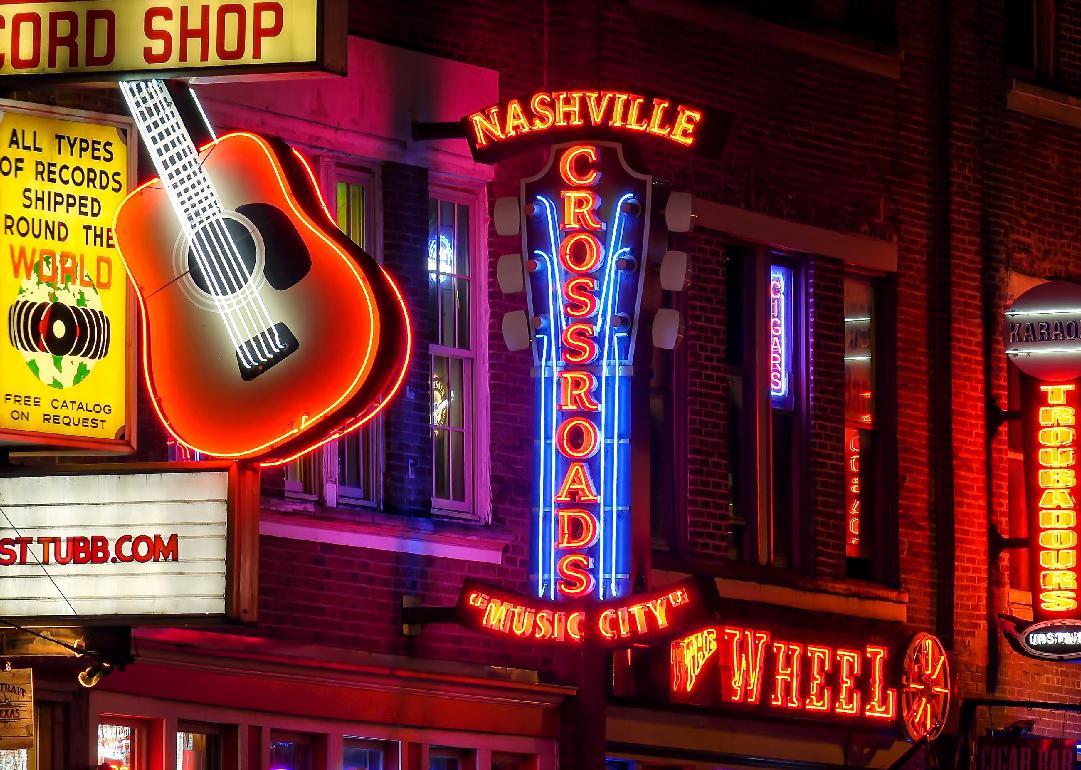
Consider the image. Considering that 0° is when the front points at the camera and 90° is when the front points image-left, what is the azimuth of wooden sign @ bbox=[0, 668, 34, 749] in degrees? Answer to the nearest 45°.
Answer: approximately 0°

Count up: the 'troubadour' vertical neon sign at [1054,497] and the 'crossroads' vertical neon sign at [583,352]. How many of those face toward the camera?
2

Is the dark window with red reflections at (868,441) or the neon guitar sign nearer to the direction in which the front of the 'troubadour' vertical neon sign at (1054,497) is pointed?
the neon guitar sign

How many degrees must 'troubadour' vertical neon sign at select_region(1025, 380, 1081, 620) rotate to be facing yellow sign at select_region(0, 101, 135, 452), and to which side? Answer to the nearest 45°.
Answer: approximately 45° to its right

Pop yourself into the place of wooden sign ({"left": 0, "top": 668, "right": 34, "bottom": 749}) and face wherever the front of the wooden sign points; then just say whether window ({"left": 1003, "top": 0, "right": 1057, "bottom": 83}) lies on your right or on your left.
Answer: on your left

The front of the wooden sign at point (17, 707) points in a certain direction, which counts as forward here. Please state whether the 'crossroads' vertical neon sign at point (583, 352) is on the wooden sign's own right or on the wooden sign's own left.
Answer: on the wooden sign's own left

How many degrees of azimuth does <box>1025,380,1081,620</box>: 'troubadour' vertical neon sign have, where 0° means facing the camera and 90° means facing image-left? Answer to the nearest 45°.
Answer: approximately 0°
